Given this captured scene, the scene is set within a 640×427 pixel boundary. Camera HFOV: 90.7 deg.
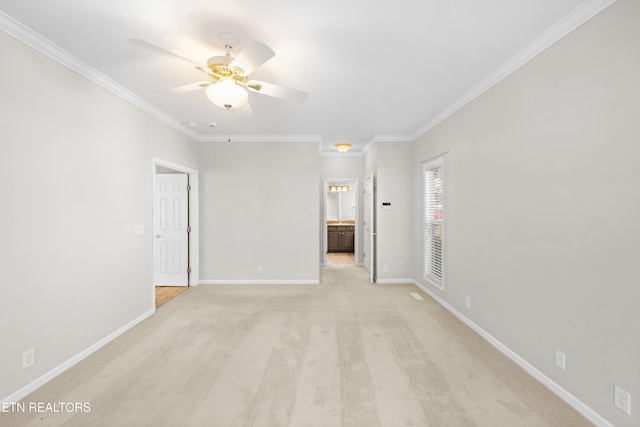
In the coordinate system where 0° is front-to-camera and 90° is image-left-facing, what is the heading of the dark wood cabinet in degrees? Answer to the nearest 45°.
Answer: approximately 0°

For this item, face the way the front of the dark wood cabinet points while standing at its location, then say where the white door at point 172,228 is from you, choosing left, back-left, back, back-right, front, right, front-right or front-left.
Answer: front-right

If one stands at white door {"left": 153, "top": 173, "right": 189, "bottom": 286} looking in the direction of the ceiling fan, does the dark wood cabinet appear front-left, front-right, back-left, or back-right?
back-left

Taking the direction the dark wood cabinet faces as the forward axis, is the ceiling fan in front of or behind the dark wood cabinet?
in front
